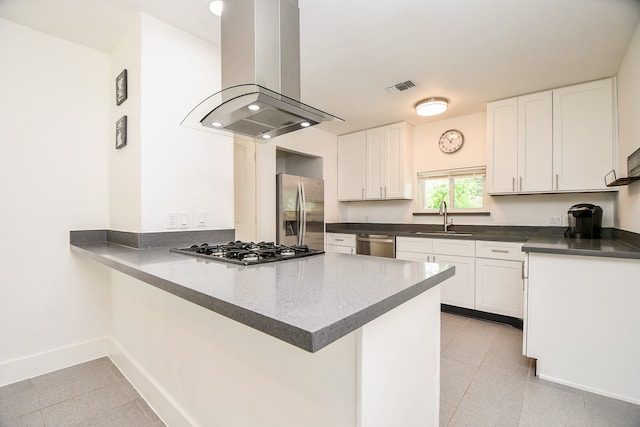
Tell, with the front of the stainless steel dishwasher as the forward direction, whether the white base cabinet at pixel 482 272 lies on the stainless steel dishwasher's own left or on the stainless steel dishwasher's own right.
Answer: on the stainless steel dishwasher's own left

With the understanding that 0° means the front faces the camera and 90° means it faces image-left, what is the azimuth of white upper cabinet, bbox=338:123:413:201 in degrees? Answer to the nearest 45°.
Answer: approximately 45°

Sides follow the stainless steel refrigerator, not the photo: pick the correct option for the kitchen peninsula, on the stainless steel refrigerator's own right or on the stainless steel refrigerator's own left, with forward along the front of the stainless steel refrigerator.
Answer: on the stainless steel refrigerator's own right

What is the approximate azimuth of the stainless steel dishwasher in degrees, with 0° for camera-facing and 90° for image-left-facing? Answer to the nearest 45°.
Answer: approximately 45°

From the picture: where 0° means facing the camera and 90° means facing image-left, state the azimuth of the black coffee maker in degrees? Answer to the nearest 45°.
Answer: approximately 45°

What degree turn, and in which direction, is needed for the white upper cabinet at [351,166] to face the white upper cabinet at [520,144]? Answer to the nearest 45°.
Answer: approximately 90° to its left

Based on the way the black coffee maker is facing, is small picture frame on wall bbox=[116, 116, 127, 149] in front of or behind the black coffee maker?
in front

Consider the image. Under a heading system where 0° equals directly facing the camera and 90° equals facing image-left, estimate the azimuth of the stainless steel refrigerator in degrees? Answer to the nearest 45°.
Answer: approximately 315°

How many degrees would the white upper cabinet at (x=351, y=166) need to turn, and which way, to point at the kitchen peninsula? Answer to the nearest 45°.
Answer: approximately 45° to its left

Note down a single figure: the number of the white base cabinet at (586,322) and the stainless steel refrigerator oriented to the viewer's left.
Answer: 1
